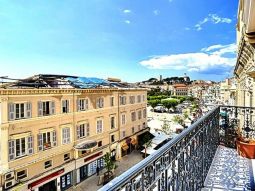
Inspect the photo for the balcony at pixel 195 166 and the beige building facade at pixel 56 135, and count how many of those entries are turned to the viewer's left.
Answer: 1

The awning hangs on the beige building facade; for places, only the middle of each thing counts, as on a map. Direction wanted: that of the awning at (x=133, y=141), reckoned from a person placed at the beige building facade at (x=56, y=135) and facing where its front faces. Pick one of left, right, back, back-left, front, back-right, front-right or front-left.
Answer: left

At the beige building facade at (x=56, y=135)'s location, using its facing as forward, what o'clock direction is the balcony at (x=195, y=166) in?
The balcony is roughly at 1 o'clock from the beige building facade.

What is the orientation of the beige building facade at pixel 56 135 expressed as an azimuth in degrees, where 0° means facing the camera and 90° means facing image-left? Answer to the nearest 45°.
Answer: approximately 315°

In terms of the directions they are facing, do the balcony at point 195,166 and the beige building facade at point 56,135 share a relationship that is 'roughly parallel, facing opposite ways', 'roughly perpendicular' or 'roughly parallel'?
roughly parallel, facing opposite ways

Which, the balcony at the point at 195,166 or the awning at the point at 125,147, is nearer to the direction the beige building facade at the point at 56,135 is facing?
the balcony

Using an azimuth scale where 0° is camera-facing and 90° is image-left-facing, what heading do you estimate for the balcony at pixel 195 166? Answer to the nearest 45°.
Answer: approximately 90°

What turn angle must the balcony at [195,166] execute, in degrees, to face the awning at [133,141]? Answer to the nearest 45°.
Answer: approximately 90° to its right

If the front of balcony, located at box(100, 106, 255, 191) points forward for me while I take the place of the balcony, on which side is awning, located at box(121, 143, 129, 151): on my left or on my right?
on my right

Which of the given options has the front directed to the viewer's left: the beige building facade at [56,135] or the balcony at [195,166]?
the balcony

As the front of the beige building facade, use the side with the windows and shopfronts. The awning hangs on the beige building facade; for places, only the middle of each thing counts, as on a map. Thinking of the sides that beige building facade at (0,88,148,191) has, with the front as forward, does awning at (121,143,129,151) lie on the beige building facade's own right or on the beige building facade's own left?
on the beige building facade's own left
